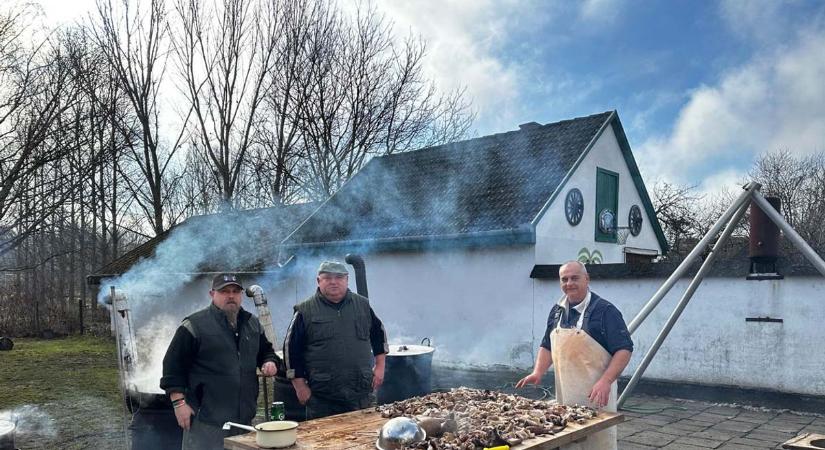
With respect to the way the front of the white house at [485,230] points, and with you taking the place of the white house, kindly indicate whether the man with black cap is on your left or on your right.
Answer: on your right

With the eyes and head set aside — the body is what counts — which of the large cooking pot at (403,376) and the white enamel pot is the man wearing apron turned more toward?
the white enamel pot

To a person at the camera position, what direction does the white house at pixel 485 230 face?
facing the viewer and to the right of the viewer

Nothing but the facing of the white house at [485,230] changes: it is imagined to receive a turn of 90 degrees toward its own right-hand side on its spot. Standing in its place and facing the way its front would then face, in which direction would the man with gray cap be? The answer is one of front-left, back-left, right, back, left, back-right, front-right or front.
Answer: front-left

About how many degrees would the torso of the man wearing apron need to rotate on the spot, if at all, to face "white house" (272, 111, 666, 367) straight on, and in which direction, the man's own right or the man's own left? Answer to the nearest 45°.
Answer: approximately 135° to the man's own right

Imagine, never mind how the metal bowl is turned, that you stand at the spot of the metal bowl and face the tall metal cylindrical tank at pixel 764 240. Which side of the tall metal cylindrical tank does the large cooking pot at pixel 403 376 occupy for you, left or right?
left

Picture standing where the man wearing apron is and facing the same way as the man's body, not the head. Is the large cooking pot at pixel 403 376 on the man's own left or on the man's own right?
on the man's own right

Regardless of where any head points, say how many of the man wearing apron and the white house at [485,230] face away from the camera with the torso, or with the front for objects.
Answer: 0

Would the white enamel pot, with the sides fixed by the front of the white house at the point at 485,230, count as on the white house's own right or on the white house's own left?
on the white house's own right

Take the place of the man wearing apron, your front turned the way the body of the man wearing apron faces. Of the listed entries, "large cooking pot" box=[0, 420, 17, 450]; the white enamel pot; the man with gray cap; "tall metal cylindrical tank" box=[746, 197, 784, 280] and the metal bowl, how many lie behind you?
1

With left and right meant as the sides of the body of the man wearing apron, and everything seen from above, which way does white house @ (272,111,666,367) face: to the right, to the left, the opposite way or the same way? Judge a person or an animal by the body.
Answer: to the left

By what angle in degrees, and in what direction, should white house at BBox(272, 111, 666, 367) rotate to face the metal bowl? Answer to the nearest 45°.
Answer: approximately 45° to its right

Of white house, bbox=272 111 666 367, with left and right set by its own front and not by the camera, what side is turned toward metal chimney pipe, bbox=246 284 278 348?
right

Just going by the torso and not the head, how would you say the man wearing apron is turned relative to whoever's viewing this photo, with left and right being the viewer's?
facing the viewer and to the left of the viewer
